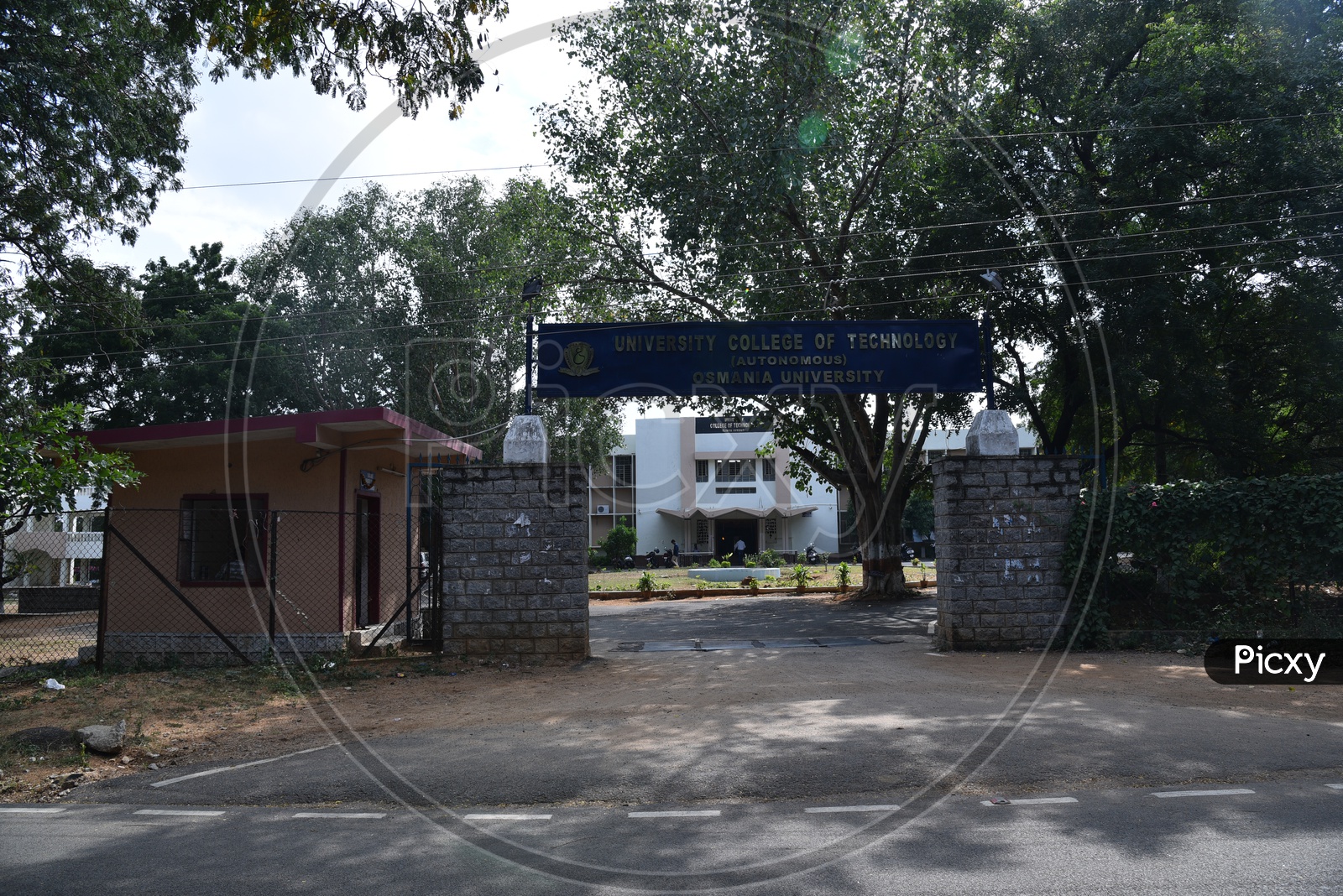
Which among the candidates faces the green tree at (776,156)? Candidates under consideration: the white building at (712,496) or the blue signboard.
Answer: the white building

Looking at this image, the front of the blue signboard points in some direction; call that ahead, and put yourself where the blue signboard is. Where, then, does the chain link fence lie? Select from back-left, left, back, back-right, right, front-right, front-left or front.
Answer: right

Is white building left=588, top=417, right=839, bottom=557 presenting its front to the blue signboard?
yes

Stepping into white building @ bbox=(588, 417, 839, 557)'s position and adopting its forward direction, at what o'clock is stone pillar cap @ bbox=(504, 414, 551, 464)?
The stone pillar cap is roughly at 12 o'clock from the white building.

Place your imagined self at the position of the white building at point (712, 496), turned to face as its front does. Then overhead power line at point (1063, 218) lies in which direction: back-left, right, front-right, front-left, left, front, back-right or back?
front

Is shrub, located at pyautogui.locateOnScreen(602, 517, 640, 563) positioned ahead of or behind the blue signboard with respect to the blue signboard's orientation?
behind

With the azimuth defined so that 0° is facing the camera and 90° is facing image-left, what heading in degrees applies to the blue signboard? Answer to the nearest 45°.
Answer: approximately 0°

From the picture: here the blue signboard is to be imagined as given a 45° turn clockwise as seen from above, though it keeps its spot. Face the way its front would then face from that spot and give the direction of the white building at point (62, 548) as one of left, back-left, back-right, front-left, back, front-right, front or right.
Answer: right

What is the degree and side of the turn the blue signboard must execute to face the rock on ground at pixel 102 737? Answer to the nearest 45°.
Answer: approximately 45° to its right

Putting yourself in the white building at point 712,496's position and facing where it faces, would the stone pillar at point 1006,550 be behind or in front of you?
in front

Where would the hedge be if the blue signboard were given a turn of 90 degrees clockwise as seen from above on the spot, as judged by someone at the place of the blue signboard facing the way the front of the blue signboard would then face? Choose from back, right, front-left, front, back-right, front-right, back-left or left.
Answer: back

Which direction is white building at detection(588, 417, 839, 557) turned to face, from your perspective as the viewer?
facing the viewer

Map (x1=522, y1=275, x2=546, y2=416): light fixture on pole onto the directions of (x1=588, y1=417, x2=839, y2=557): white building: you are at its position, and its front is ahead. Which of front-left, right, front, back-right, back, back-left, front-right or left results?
front

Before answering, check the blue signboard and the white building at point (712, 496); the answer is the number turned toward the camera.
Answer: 2

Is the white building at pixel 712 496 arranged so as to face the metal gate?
yes
